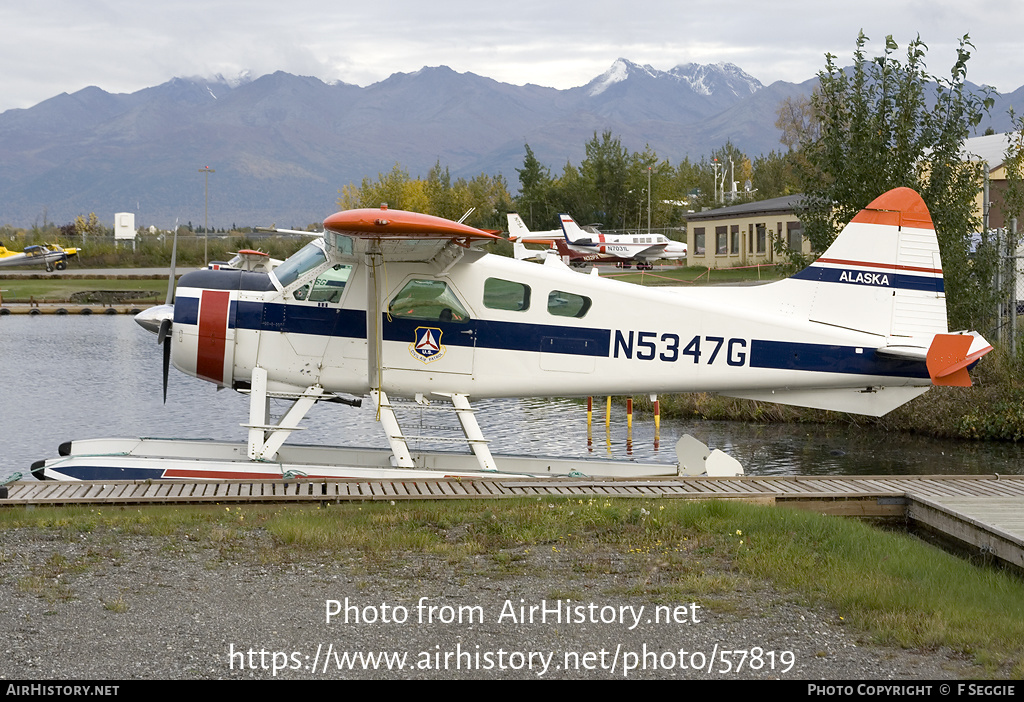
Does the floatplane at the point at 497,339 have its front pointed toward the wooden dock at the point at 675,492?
no

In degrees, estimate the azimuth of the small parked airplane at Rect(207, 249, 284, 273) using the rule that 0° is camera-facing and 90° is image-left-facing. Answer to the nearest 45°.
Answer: approximately 90°

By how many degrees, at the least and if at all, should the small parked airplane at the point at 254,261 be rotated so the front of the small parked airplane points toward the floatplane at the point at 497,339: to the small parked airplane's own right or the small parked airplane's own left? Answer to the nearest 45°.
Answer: approximately 135° to the small parked airplane's own left

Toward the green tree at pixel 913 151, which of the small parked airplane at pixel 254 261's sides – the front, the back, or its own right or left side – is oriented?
back

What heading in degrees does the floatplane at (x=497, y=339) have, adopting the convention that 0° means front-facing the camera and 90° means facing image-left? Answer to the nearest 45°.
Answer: approximately 90°

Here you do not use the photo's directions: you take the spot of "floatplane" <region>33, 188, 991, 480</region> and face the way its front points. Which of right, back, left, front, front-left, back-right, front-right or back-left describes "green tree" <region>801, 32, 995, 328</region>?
back-right

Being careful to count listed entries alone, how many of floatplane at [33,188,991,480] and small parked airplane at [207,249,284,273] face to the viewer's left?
2

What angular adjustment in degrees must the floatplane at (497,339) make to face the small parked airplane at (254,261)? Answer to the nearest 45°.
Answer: approximately 45° to its right

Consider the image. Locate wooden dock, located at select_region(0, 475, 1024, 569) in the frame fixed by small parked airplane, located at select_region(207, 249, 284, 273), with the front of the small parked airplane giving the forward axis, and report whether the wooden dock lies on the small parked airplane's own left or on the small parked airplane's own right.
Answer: on the small parked airplane's own left

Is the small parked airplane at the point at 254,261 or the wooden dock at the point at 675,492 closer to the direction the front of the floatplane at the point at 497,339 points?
the small parked airplane

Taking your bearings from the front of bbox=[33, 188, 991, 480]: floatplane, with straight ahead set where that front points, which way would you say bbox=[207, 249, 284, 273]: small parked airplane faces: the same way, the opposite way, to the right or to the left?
the same way
